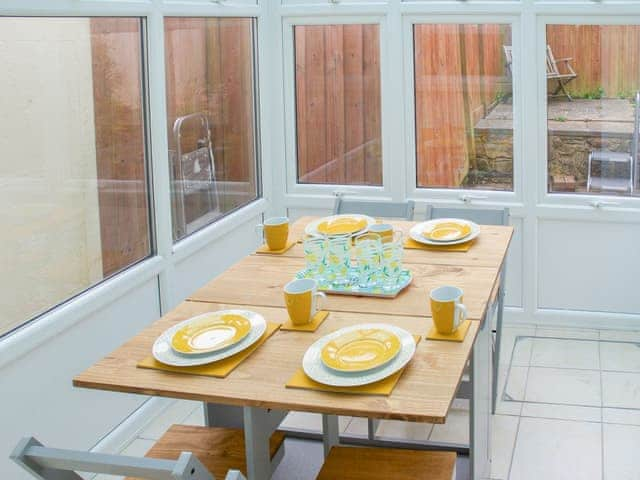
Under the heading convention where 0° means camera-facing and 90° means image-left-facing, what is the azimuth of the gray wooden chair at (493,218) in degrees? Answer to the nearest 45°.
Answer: approximately 0°

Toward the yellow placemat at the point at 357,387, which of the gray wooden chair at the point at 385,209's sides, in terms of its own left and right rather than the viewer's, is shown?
front

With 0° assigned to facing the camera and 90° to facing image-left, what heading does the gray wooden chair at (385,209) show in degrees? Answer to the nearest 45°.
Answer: approximately 0°

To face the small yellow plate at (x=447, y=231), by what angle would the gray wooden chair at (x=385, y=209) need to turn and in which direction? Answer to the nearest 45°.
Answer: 0° — it already faces it

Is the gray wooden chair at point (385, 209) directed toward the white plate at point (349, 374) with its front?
yes

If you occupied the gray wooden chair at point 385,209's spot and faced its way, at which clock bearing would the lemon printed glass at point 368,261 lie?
The lemon printed glass is roughly at 12 o'clock from the gray wooden chair.

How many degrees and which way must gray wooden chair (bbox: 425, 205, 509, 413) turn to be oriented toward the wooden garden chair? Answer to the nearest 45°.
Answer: approximately 180°

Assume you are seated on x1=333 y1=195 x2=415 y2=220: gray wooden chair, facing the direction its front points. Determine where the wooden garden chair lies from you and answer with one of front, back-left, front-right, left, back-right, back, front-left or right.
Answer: back-left

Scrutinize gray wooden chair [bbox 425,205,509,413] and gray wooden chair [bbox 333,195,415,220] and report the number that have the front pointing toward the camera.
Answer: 2

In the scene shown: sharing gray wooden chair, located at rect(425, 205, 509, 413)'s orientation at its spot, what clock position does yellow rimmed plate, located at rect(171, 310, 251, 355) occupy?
The yellow rimmed plate is roughly at 1 o'clock from the gray wooden chair.
